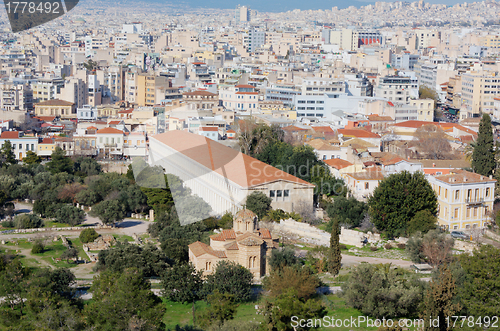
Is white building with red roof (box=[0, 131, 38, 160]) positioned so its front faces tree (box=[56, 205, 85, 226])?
yes

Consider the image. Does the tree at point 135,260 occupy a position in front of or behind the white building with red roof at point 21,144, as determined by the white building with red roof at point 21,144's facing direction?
in front

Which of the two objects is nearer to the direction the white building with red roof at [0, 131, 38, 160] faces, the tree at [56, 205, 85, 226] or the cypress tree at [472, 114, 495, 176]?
the tree

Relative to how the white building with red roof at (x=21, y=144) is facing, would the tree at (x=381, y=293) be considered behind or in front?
in front

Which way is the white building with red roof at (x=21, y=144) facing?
toward the camera

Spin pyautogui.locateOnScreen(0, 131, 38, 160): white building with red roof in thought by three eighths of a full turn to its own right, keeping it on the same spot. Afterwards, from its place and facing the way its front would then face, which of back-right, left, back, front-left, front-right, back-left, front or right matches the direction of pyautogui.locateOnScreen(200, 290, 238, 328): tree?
back-left

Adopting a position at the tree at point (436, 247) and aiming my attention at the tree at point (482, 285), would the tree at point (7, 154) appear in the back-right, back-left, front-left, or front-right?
back-right

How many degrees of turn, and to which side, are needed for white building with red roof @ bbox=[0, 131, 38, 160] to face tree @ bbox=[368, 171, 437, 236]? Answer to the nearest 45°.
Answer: approximately 45° to its left

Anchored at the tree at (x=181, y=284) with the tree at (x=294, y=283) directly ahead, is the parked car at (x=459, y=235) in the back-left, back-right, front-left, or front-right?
front-left

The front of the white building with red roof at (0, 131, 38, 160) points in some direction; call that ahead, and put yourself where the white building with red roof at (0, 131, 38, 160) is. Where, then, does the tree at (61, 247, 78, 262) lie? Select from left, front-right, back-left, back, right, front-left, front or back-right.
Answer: front

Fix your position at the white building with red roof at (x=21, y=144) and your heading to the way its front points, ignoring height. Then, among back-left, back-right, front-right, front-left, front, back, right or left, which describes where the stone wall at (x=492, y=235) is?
front-left

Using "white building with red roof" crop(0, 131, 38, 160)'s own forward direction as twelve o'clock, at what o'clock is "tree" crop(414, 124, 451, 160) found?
The tree is roughly at 10 o'clock from the white building with red roof.

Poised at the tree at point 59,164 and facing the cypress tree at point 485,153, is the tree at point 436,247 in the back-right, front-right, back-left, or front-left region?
front-right

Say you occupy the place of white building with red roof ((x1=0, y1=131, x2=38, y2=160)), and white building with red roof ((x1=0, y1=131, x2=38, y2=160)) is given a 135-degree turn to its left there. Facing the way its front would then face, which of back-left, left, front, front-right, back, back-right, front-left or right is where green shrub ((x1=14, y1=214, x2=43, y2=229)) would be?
back-right
